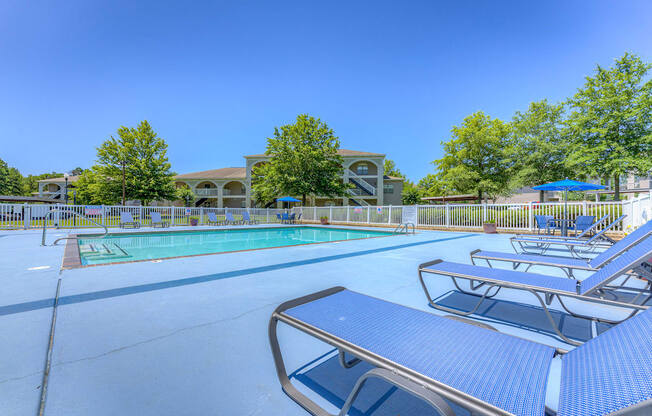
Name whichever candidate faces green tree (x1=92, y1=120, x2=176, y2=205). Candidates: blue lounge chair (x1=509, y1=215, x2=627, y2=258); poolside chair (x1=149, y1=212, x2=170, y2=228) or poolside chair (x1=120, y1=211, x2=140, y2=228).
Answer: the blue lounge chair

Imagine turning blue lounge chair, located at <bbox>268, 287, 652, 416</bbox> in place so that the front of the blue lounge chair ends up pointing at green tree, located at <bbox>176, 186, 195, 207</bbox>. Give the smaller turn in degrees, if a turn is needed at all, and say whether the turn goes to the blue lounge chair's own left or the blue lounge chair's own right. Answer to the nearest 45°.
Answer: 0° — it already faces it

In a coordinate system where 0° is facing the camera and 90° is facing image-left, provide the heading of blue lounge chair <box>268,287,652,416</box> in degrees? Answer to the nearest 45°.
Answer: approximately 135°

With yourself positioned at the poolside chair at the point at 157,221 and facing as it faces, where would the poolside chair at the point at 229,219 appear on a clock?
the poolside chair at the point at 229,219 is roughly at 10 o'clock from the poolside chair at the point at 157,221.

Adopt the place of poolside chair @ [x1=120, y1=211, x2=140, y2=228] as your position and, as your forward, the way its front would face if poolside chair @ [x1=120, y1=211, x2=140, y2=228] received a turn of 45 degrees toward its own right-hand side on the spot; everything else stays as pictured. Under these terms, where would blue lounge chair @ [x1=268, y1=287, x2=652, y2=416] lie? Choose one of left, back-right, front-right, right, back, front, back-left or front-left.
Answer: front

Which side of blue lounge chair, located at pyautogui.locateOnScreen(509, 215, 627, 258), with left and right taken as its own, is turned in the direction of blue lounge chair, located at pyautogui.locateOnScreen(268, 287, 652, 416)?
left

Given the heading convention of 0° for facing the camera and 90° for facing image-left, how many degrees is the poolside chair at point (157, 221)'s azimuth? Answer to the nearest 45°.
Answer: approximately 315°

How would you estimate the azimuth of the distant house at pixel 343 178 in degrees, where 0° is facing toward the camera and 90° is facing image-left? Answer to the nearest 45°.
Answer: approximately 0°

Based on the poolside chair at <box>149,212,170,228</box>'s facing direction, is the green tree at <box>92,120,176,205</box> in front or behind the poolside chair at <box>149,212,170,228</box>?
behind

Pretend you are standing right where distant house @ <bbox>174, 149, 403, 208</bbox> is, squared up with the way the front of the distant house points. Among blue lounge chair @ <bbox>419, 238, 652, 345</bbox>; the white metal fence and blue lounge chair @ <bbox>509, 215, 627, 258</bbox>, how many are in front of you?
3

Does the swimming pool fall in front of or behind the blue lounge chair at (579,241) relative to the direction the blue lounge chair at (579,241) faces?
in front

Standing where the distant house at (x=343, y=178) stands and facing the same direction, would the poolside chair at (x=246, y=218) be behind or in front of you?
in front

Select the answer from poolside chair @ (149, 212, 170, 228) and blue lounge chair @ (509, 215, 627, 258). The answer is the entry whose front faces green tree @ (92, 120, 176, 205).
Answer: the blue lounge chair

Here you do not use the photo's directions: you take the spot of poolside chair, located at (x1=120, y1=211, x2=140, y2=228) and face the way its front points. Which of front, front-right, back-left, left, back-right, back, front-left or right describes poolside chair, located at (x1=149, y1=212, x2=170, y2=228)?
front-left

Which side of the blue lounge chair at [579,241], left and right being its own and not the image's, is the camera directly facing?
left

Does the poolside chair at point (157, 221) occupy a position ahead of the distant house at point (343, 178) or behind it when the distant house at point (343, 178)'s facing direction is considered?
ahead
